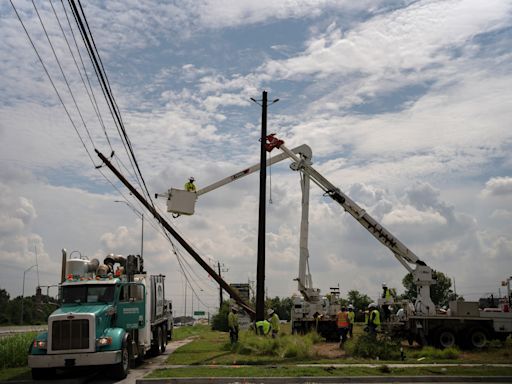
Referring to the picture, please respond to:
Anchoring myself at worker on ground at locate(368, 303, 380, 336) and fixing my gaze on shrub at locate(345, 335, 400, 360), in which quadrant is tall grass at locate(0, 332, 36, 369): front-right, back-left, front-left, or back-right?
front-right

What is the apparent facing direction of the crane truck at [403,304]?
to the viewer's right

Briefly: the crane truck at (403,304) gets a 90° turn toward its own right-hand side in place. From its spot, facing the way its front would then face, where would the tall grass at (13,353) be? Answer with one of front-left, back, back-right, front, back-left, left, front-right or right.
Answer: front-right

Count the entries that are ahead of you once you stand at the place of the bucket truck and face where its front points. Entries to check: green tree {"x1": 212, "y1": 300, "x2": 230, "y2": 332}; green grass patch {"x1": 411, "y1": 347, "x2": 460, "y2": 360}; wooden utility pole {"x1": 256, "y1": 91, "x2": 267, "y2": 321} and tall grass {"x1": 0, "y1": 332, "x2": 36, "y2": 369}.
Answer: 1

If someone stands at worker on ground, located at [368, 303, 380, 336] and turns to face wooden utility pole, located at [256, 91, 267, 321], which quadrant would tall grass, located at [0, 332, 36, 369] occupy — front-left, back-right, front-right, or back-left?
front-left

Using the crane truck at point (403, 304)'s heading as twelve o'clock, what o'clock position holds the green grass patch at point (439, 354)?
The green grass patch is roughly at 3 o'clock from the crane truck.
